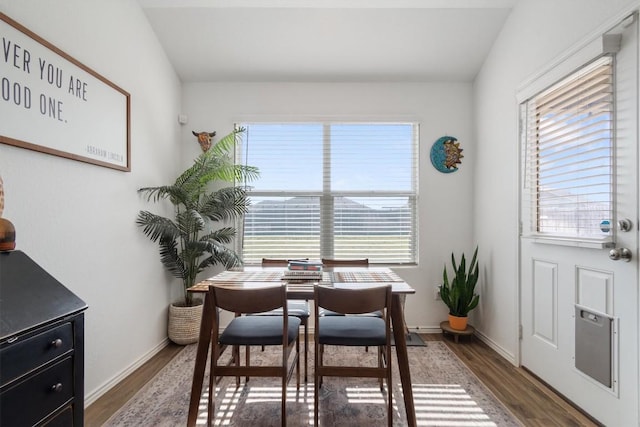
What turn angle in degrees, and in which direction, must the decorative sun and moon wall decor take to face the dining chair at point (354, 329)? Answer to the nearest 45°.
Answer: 0° — it already faces it

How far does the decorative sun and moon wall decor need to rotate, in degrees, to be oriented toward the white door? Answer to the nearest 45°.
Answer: approximately 45° to its left

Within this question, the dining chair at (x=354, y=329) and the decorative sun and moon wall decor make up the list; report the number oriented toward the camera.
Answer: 1

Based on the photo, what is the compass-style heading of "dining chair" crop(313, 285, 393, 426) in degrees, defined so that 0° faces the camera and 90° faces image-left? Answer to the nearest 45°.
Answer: approximately 180°

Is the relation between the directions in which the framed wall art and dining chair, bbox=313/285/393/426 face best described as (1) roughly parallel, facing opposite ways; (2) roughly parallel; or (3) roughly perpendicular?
roughly perpendicular

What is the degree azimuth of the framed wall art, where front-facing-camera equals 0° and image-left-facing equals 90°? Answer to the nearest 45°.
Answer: approximately 315°

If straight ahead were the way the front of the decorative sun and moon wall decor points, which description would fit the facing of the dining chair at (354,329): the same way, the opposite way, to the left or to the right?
the opposite way

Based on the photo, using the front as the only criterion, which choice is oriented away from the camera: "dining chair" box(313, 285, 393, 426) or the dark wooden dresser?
the dining chair

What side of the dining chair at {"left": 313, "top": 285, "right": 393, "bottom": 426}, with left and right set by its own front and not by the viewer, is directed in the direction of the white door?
right

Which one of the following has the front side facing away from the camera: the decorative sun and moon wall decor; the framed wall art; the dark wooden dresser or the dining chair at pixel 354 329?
the dining chair

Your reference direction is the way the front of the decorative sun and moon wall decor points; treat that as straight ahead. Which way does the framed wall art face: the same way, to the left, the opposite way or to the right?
to the left
